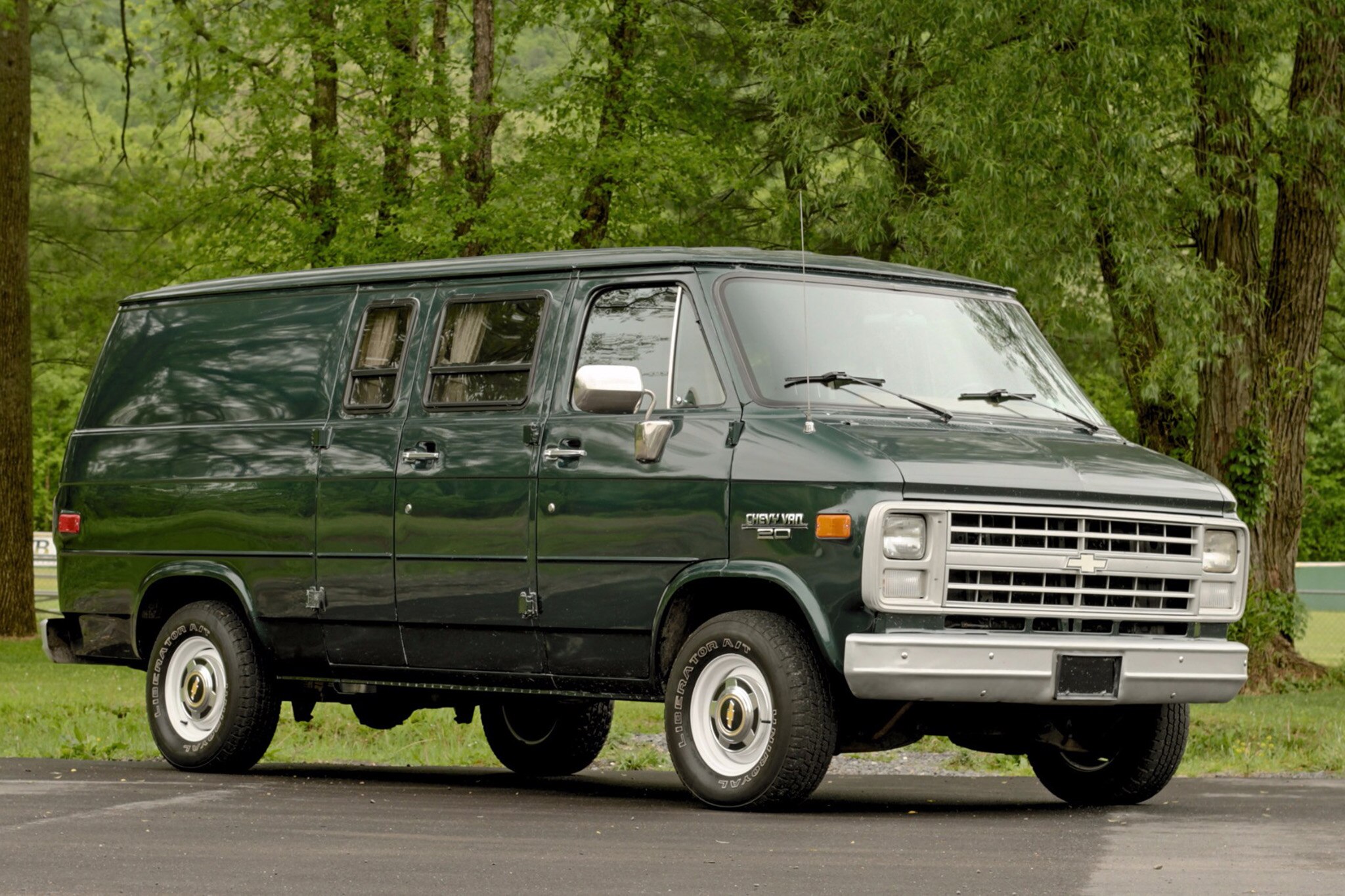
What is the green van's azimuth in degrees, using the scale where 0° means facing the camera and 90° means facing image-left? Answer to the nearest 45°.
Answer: approximately 315°
